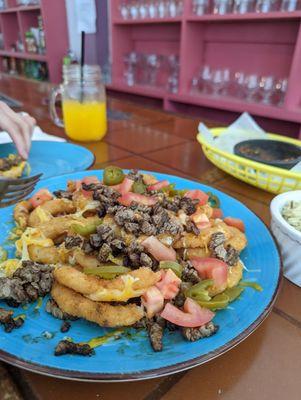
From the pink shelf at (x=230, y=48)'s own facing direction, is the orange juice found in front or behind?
in front

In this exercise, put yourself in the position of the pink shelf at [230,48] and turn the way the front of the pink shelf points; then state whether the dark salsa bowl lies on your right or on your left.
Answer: on your left

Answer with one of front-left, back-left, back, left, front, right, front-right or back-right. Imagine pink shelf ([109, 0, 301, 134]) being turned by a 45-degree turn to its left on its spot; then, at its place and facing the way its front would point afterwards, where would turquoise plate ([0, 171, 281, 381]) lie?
front

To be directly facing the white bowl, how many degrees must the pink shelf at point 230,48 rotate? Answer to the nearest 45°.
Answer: approximately 45° to its left

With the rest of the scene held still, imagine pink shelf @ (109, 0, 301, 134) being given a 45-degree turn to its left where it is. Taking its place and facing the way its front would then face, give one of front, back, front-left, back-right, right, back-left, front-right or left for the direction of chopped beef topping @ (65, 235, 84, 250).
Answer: front

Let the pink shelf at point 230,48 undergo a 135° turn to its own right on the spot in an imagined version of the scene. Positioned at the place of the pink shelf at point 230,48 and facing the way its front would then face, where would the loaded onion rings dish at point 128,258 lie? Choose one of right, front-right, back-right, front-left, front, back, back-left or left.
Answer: back

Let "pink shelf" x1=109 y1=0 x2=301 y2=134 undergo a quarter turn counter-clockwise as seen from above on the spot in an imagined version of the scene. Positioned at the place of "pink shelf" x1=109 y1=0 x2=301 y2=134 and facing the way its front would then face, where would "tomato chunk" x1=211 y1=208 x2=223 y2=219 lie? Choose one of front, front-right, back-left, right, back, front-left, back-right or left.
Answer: front-right

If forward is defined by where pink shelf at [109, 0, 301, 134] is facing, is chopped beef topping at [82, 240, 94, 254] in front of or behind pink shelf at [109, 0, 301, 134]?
in front

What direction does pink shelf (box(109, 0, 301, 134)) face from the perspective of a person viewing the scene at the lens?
facing the viewer and to the left of the viewer
